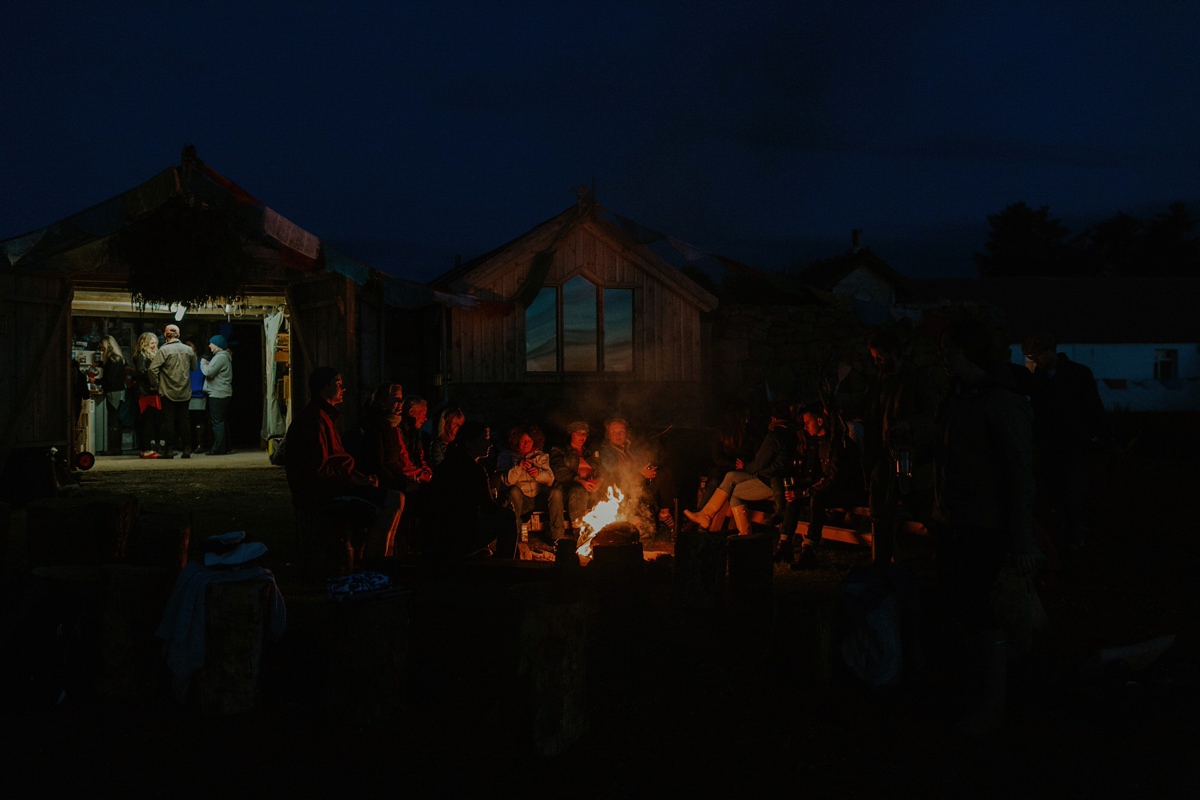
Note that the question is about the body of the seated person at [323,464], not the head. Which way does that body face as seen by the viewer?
to the viewer's right

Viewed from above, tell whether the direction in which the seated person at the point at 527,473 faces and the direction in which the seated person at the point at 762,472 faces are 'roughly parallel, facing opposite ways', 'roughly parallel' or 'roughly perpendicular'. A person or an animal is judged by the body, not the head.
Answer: roughly perpendicular

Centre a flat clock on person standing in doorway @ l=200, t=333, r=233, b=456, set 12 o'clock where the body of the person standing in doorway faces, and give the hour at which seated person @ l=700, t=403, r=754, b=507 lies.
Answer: The seated person is roughly at 8 o'clock from the person standing in doorway.

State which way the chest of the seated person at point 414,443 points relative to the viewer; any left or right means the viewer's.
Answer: facing to the right of the viewer

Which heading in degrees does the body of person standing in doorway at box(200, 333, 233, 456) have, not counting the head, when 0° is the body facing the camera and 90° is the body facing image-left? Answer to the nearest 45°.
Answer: approximately 90°

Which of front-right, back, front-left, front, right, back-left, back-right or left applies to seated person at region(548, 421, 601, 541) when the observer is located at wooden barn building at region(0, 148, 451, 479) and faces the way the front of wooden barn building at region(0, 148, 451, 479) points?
front-left

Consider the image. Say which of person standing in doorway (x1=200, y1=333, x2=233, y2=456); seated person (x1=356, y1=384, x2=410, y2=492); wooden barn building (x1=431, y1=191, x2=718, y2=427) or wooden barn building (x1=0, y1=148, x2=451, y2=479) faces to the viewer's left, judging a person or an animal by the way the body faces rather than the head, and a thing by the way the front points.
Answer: the person standing in doorway

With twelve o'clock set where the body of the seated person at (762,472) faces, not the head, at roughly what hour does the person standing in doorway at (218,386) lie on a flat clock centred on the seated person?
The person standing in doorway is roughly at 1 o'clock from the seated person.

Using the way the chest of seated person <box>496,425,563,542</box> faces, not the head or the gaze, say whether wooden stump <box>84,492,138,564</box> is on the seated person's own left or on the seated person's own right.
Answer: on the seated person's own right

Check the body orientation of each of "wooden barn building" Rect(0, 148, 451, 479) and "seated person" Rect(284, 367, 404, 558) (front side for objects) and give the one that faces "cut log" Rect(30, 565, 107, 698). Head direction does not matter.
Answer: the wooden barn building

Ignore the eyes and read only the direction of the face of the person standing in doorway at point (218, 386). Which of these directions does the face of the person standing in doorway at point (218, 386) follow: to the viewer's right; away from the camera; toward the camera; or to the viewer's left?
to the viewer's left

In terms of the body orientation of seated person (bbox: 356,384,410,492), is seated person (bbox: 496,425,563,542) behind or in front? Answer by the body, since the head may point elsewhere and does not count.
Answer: in front

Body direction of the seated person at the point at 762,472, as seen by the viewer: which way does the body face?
to the viewer's left
